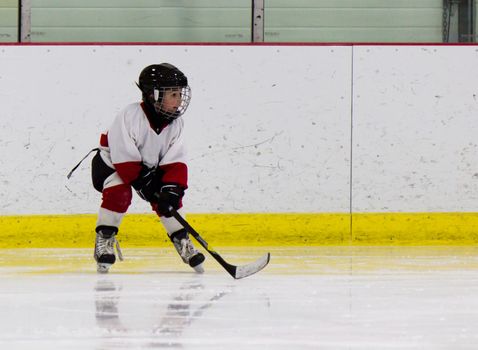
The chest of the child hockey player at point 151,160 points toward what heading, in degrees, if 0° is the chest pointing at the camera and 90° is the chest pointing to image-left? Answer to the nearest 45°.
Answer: approximately 315°

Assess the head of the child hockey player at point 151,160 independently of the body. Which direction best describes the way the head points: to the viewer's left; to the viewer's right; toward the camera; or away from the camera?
to the viewer's right
